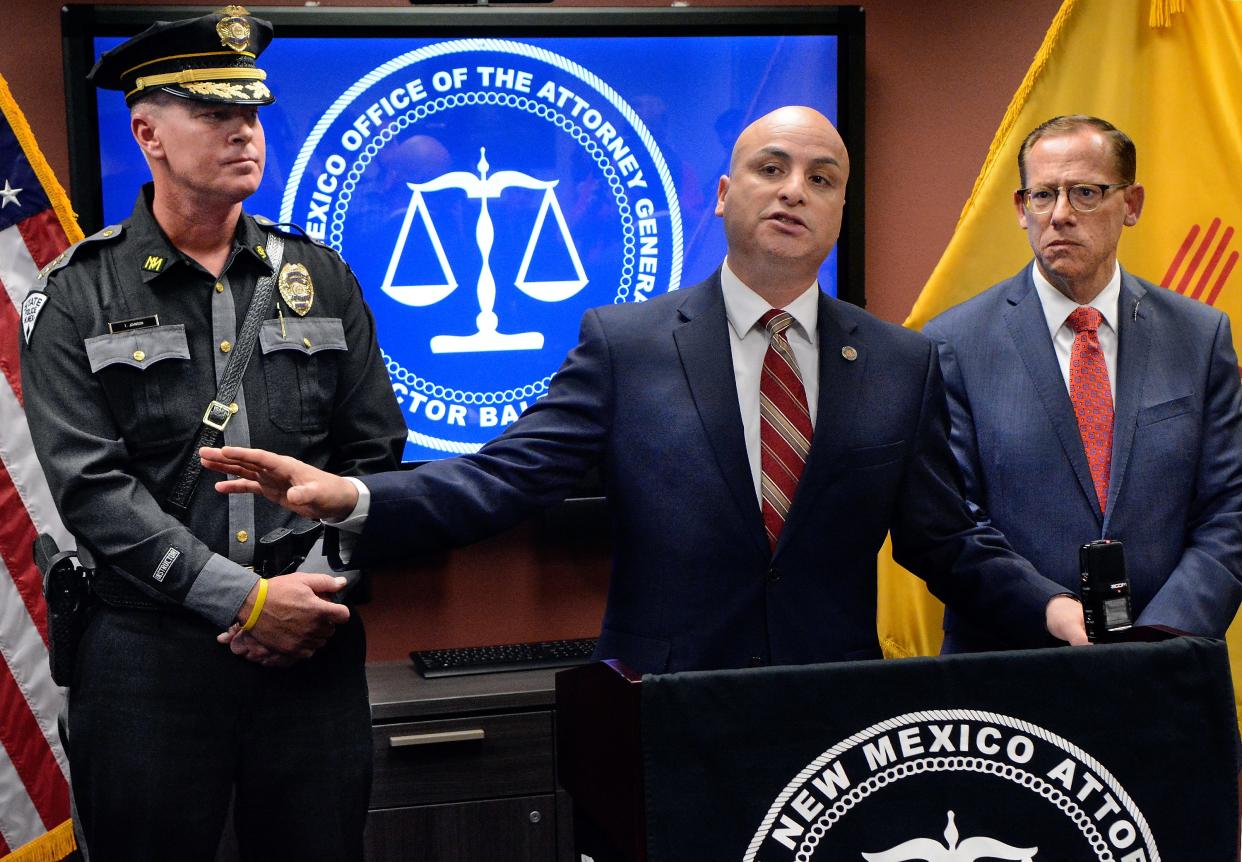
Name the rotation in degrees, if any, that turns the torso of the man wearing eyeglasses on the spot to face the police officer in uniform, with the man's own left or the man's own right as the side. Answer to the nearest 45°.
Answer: approximately 45° to the man's own right

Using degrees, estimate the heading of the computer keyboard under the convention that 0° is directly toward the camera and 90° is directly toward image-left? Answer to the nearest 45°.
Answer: approximately 0°

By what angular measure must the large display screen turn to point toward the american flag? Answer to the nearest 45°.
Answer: approximately 90° to its right

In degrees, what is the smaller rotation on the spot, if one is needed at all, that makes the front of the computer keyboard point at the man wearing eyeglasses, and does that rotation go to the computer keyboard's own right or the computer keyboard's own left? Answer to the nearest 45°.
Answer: approximately 45° to the computer keyboard's own left

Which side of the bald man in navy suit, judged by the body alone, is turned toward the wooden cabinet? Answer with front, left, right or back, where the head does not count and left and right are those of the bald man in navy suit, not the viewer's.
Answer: back

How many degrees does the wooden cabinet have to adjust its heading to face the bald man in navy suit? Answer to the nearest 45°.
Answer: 0° — it already faces them

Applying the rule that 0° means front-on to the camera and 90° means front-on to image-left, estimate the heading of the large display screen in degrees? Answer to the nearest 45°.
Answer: approximately 0°
